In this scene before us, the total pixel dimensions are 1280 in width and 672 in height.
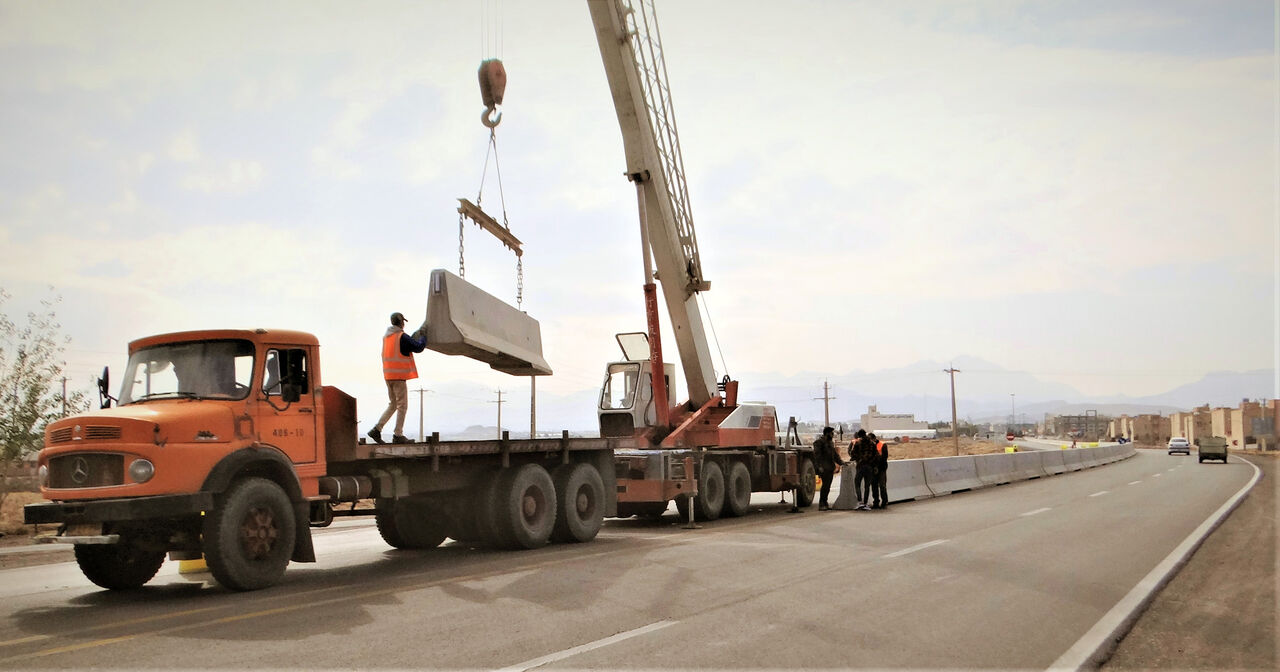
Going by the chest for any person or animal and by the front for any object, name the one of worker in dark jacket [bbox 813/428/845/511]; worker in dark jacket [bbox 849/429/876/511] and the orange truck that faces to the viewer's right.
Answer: worker in dark jacket [bbox 813/428/845/511]

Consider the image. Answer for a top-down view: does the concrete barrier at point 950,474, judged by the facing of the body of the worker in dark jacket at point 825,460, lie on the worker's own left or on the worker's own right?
on the worker's own left

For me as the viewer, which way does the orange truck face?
facing the viewer and to the left of the viewer

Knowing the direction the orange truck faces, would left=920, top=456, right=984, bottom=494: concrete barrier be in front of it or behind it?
behind

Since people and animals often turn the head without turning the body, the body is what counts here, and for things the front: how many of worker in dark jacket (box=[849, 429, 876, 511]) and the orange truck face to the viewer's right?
0

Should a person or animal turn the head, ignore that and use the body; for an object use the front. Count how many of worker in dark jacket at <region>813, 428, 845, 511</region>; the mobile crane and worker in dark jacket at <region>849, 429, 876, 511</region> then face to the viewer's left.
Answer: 1

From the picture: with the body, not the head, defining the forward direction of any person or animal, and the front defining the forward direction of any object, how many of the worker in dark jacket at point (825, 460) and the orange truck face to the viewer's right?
1

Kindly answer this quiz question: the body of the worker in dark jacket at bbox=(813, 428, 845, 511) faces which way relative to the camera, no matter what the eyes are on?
to the viewer's right
